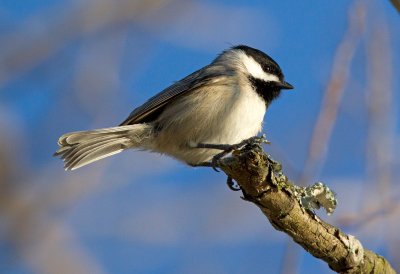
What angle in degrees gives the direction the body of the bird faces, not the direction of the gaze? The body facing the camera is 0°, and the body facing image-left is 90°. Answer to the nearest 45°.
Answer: approximately 270°
